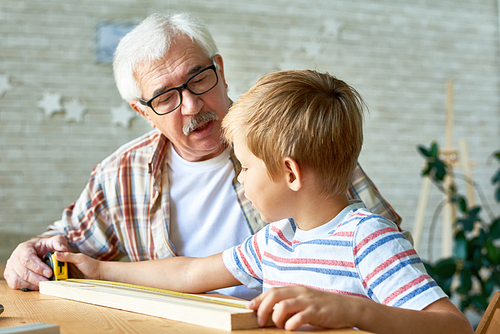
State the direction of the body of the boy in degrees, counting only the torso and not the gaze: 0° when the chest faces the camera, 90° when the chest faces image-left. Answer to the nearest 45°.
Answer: approximately 45°

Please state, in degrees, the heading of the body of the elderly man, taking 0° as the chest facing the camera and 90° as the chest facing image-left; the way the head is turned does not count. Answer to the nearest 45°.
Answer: approximately 0°

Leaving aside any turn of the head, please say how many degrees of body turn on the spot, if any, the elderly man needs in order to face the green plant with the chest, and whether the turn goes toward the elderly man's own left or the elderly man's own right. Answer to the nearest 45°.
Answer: approximately 135° to the elderly man's own left

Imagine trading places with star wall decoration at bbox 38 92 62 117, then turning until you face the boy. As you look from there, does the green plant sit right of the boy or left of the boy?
left

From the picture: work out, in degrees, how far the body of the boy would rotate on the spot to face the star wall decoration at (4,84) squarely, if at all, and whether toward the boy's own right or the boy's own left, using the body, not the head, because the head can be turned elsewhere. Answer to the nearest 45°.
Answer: approximately 90° to the boy's own right

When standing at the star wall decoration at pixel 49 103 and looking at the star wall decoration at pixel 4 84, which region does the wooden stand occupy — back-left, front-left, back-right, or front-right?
back-left

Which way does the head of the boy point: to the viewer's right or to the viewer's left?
to the viewer's left

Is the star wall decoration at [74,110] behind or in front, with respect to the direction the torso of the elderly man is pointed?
behind
